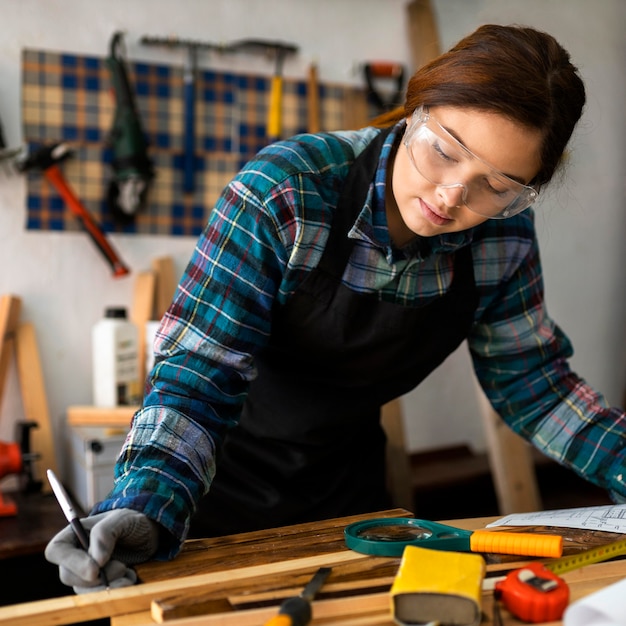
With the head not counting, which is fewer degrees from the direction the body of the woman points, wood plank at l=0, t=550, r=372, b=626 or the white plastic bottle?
the wood plank

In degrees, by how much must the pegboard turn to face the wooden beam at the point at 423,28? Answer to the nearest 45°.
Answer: approximately 90° to its left

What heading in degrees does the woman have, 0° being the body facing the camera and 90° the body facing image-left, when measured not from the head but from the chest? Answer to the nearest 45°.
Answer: approximately 315°

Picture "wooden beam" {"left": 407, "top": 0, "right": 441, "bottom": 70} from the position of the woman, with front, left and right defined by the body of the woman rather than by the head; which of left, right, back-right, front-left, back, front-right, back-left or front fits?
back-left

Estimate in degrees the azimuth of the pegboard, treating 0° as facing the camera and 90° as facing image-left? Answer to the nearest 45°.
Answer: approximately 0°

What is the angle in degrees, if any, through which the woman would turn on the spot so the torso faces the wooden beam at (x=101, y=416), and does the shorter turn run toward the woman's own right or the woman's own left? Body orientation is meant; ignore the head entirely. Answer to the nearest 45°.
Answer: approximately 180°
